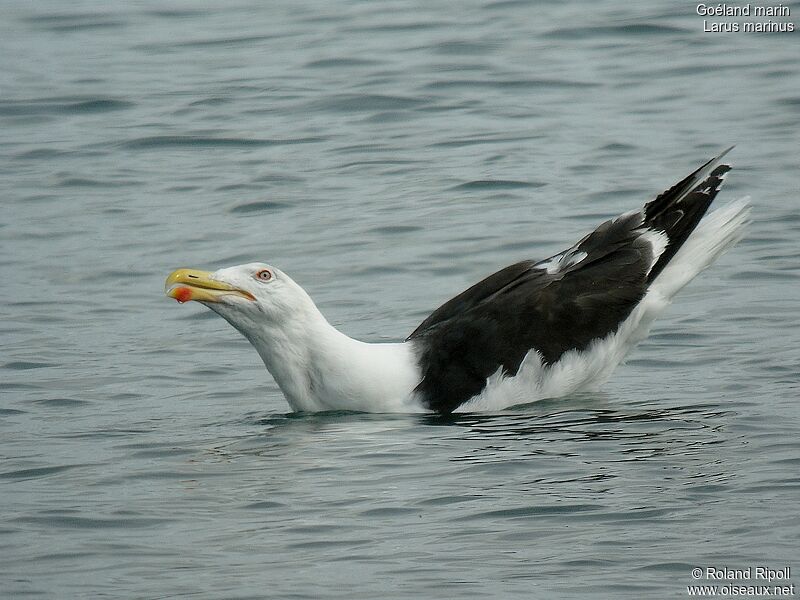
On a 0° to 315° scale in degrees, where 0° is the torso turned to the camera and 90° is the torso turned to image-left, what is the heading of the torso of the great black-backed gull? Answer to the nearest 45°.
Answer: approximately 90°
